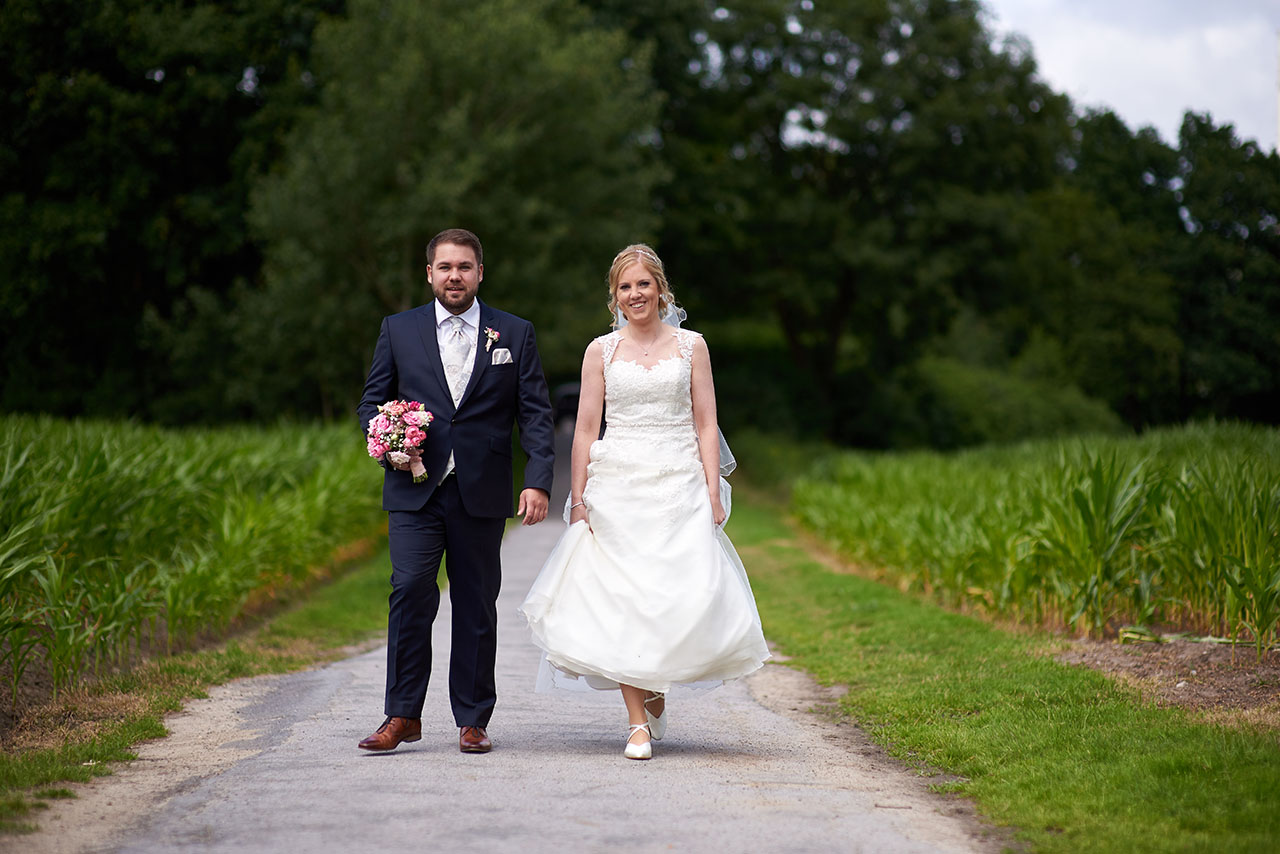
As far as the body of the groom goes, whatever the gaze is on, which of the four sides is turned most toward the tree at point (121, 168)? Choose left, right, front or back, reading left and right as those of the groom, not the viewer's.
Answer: back

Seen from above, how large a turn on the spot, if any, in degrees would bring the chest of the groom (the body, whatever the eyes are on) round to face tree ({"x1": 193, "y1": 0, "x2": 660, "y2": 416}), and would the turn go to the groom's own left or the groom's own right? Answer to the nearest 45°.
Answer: approximately 180°

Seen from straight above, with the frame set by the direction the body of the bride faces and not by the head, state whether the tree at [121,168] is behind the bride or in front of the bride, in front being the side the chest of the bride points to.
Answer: behind

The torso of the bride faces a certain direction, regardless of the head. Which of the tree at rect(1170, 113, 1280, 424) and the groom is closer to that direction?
the groom

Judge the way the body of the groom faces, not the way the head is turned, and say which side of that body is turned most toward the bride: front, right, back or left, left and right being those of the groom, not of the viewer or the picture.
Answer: left

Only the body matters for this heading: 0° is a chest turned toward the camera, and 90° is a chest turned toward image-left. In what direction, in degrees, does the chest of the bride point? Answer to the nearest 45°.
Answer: approximately 0°

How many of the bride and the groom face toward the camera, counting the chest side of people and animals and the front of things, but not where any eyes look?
2

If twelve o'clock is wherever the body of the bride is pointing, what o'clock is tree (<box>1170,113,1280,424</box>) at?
The tree is roughly at 7 o'clock from the bride.

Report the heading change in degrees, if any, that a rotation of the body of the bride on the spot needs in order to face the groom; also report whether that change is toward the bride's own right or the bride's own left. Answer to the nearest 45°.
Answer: approximately 90° to the bride's own right
